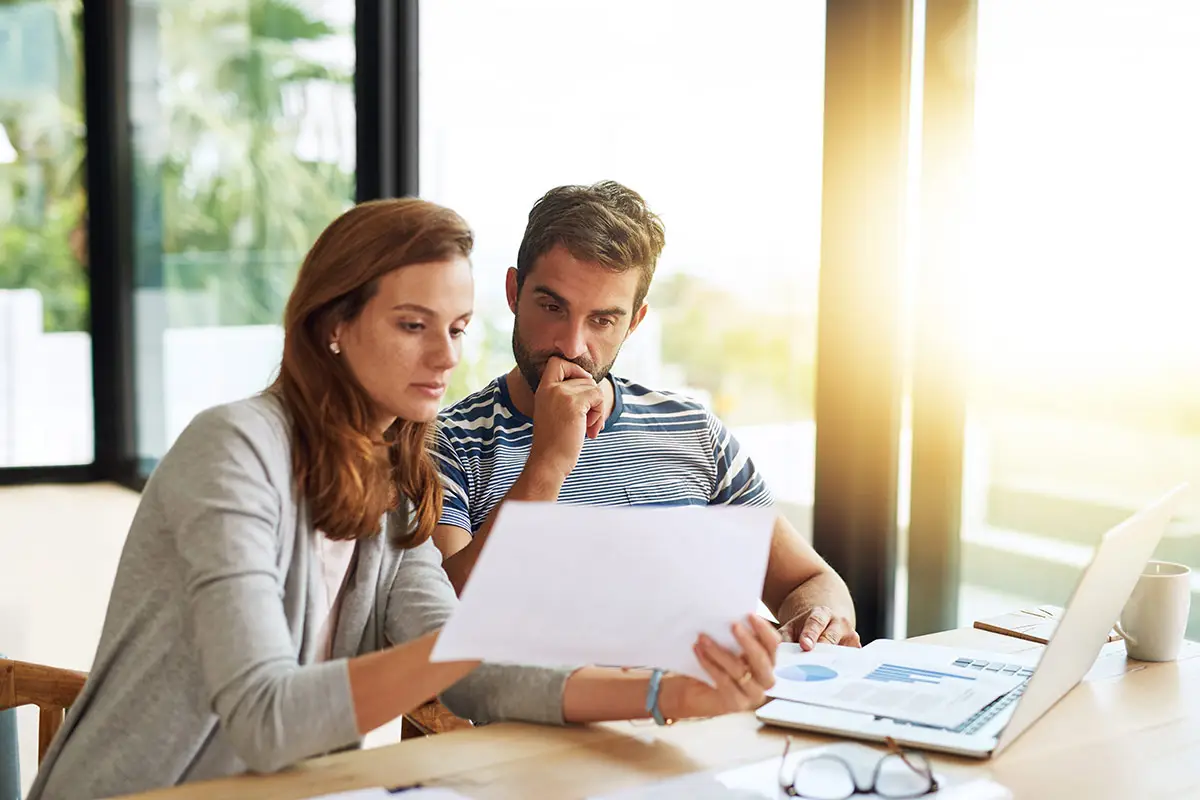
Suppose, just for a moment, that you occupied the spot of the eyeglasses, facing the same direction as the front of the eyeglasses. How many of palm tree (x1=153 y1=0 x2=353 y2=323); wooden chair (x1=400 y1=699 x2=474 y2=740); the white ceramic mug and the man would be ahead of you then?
0

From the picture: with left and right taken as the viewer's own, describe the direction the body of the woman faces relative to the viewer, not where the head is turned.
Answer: facing the viewer and to the right of the viewer

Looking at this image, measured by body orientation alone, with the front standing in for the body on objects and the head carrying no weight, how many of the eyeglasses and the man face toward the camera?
2

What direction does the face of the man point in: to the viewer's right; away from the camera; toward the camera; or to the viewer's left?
toward the camera

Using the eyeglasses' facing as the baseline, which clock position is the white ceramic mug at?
The white ceramic mug is roughly at 7 o'clock from the eyeglasses.

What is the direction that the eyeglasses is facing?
toward the camera

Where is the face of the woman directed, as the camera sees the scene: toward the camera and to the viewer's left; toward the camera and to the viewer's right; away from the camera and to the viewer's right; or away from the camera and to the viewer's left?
toward the camera and to the viewer's right

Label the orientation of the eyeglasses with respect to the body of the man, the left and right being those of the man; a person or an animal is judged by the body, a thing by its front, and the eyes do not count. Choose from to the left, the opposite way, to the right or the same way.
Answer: the same way

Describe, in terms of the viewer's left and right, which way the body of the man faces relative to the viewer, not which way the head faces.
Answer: facing the viewer

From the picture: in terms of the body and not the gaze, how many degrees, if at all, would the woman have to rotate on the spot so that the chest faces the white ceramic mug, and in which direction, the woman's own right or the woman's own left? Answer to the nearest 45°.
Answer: approximately 45° to the woman's own left

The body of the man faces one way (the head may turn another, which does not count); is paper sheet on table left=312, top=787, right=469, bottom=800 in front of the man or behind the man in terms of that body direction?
in front
